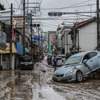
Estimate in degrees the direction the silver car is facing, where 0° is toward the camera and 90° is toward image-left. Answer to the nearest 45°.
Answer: approximately 45°
